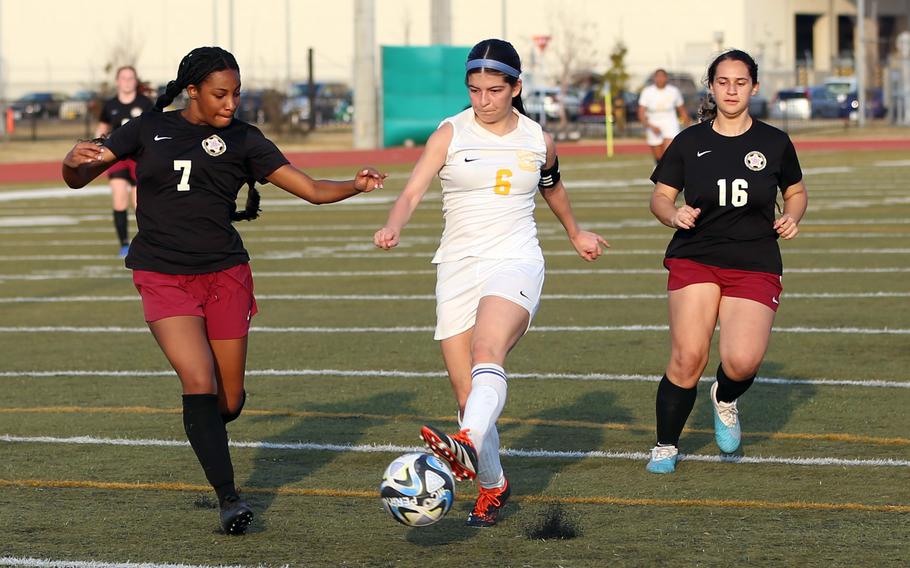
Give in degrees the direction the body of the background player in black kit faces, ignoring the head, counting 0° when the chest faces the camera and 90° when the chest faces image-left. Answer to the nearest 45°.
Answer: approximately 0°

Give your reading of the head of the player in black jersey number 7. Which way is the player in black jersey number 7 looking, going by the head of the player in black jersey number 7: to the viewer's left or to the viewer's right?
to the viewer's right

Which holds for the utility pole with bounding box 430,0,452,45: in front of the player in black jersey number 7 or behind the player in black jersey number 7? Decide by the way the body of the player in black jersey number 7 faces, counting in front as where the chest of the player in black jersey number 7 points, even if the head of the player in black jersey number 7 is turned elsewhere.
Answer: behind

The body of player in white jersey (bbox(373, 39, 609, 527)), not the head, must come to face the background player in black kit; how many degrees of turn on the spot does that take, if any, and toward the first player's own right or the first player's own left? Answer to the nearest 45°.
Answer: approximately 180°

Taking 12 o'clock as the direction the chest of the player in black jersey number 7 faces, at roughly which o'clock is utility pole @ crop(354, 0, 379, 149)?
The utility pole is roughly at 6 o'clock from the player in black jersey number 7.
